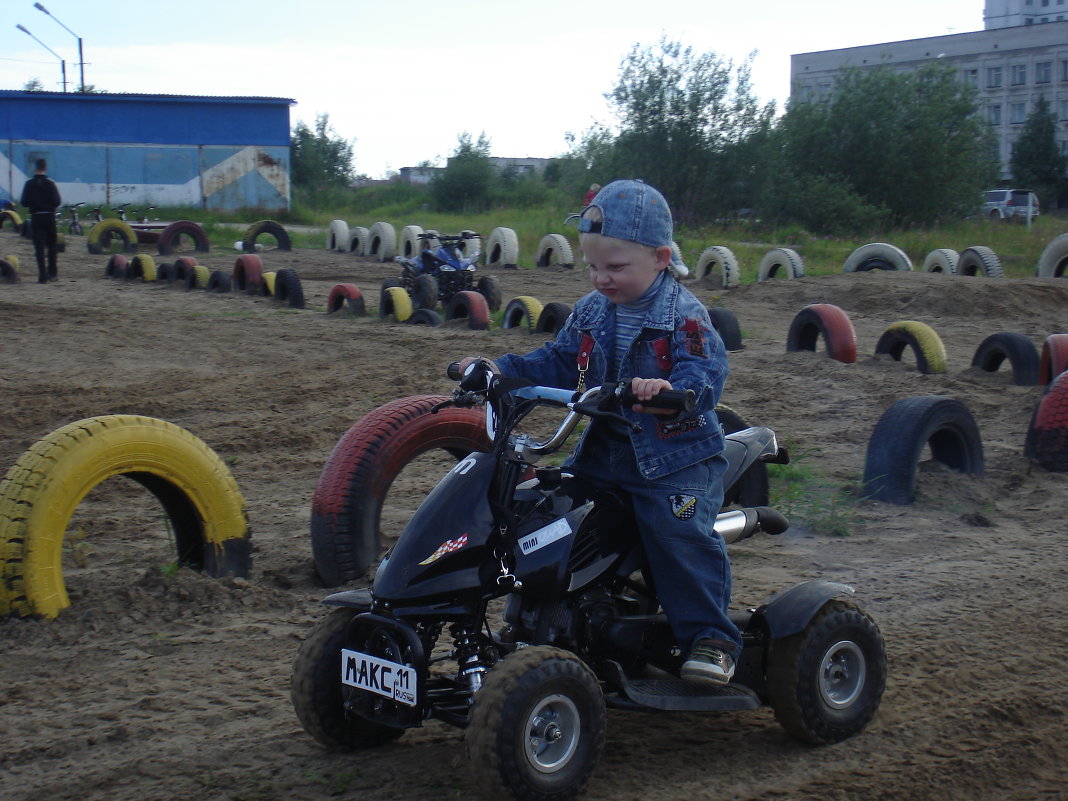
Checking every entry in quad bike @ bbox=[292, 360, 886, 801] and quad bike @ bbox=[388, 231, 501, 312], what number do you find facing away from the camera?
0

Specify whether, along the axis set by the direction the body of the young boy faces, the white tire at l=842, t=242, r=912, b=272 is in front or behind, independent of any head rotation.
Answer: behind

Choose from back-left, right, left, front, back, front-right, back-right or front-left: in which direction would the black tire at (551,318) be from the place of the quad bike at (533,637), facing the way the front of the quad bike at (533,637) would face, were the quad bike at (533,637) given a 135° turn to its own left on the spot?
left

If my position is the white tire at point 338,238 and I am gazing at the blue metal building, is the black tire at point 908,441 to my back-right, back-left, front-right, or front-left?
back-left

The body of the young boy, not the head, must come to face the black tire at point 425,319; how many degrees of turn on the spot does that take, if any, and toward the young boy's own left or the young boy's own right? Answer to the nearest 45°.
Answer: approximately 135° to the young boy's own right

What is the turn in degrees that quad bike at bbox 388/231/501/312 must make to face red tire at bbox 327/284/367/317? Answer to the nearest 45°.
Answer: approximately 90° to its right

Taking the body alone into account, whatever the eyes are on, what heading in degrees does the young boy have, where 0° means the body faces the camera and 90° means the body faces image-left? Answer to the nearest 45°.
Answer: approximately 45°

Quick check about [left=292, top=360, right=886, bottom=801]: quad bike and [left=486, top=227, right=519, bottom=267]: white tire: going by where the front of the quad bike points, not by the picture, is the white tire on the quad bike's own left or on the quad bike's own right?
on the quad bike's own right

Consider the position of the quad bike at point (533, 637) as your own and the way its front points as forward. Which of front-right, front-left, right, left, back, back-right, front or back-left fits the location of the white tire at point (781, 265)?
back-right

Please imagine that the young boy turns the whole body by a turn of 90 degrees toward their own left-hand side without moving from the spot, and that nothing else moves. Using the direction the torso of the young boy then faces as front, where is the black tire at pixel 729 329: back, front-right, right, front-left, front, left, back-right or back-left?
back-left

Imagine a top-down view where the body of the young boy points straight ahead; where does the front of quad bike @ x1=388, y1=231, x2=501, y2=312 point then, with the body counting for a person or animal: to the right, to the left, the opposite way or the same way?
to the left

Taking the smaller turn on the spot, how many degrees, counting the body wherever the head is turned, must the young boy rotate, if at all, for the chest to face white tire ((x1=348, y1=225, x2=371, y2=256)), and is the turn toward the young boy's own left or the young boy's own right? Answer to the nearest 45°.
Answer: approximately 135° to the young boy's own right

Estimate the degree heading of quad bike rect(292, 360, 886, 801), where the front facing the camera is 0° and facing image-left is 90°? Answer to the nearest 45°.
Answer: approximately 45°

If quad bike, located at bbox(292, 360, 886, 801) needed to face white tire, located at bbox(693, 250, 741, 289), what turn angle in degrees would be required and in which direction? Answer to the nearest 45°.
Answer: approximately 135° to its right
